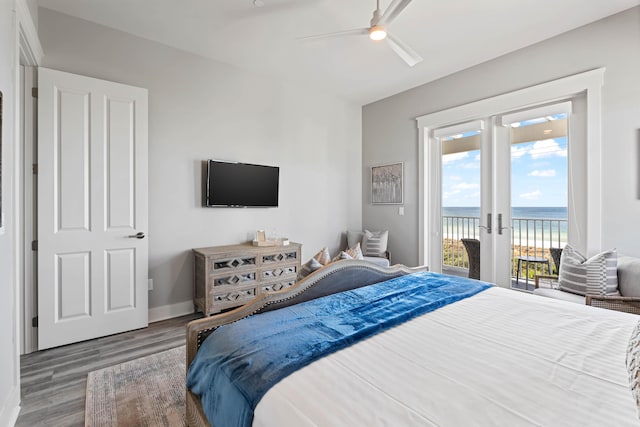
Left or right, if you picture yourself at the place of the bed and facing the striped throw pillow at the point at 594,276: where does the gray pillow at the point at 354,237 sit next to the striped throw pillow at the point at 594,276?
left

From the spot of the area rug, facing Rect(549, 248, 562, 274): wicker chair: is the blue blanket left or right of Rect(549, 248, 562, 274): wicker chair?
right

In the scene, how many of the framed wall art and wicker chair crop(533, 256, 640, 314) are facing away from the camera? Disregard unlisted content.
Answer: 0

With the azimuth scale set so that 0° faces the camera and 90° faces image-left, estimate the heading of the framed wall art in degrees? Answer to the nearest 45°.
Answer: approximately 45°

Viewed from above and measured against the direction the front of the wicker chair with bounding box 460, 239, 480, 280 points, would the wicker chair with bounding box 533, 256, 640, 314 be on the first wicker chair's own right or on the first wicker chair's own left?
on the first wicker chair's own right

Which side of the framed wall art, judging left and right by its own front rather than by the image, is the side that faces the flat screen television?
front

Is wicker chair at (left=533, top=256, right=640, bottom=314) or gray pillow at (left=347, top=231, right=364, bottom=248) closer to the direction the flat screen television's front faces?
the wicker chair

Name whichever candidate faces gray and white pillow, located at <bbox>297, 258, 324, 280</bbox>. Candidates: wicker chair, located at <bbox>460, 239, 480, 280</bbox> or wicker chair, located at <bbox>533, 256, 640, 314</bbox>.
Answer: wicker chair, located at <bbox>533, 256, 640, 314</bbox>

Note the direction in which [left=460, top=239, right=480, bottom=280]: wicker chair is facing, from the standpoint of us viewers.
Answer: facing away from the viewer and to the right of the viewer
